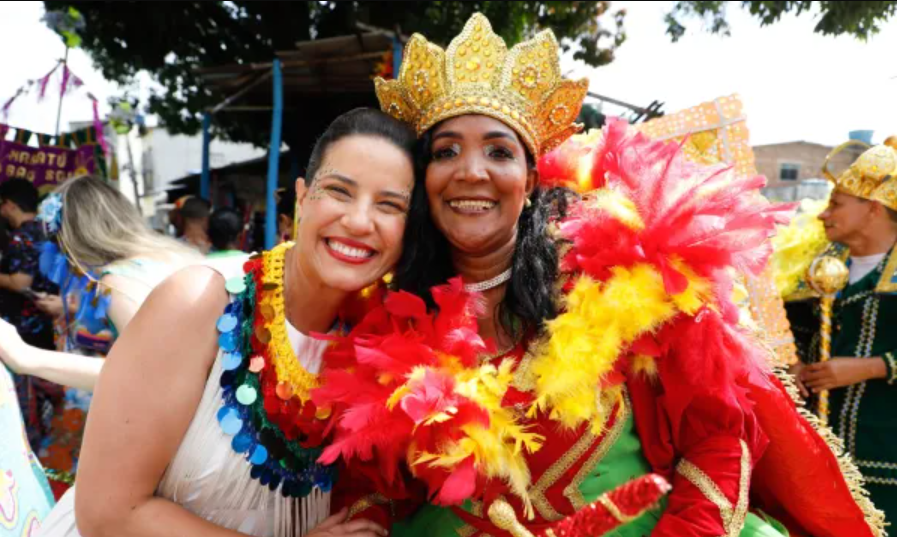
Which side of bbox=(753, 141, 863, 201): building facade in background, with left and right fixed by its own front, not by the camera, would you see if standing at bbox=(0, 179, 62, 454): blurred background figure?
front

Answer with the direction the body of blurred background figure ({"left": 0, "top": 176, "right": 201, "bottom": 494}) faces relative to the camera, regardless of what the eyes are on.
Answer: to the viewer's left

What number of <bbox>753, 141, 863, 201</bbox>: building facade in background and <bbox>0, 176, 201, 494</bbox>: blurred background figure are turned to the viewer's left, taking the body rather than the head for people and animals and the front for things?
1

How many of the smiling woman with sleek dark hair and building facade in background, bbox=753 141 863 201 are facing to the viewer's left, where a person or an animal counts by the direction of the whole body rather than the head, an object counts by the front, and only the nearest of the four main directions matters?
0

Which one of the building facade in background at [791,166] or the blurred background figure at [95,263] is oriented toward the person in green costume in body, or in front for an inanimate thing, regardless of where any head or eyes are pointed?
the building facade in background

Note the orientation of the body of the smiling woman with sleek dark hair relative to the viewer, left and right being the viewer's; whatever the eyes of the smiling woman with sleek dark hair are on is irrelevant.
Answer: facing the viewer and to the right of the viewer

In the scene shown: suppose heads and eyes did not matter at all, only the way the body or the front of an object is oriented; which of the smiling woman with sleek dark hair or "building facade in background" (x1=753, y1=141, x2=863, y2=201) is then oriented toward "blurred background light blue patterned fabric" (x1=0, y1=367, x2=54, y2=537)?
the building facade in background

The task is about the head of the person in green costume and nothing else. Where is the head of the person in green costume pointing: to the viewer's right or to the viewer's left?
to the viewer's left

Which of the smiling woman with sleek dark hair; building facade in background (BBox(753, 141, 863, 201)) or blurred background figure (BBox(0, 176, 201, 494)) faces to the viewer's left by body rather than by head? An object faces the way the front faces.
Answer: the blurred background figure

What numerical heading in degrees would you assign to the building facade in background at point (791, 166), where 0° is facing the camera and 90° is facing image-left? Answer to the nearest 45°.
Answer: approximately 0°

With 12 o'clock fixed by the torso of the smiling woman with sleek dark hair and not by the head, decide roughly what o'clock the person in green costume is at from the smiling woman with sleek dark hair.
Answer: The person in green costume is roughly at 10 o'clock from the smiling woman with sleek dark hair.
